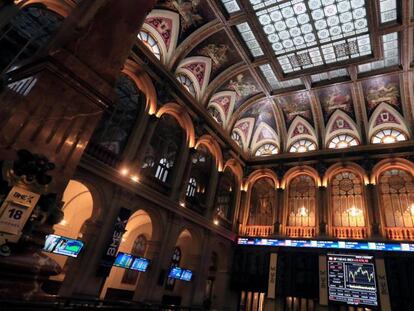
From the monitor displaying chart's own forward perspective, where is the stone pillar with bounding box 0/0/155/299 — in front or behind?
in front

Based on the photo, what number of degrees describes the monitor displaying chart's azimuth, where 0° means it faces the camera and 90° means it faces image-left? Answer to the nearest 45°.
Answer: approximately 0°

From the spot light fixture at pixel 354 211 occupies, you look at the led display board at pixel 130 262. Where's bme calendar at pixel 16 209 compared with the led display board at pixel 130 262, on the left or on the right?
left

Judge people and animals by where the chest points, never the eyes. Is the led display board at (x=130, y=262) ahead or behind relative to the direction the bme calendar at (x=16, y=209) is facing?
behind

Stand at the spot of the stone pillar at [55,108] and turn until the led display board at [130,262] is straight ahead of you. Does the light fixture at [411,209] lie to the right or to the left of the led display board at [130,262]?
right

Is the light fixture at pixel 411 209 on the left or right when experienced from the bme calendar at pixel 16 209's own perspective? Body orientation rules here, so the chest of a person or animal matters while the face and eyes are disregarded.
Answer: on its left

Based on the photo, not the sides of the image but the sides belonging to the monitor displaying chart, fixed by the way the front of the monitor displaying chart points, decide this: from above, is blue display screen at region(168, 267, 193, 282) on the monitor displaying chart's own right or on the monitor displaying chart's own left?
on the monitor displaying chart's own right

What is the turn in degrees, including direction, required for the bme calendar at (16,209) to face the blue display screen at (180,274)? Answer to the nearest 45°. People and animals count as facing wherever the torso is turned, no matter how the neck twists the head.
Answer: approximately 135° to its left
